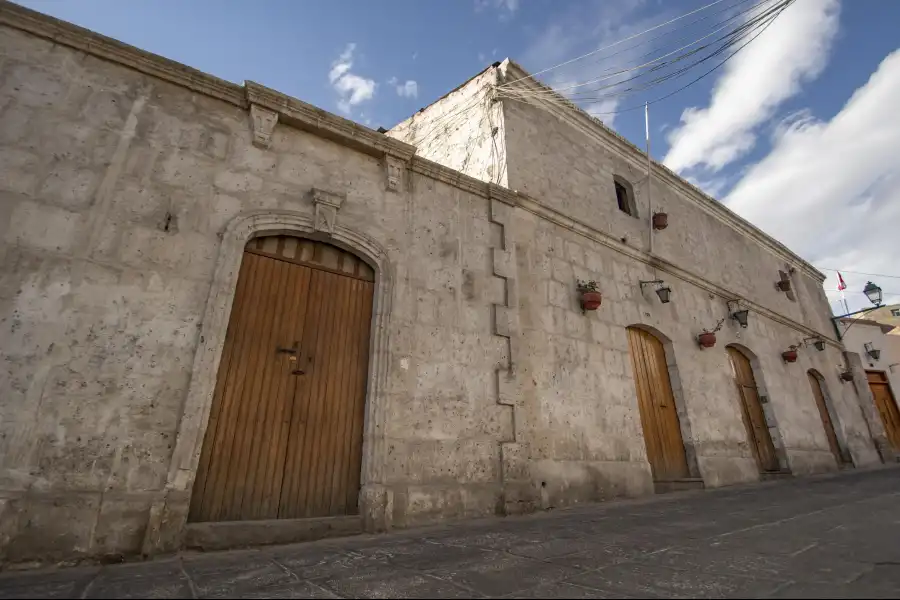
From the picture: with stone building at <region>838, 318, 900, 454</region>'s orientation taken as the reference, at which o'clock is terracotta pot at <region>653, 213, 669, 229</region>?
The terracotta pot is roughly at 2 o'clock from the stone building.

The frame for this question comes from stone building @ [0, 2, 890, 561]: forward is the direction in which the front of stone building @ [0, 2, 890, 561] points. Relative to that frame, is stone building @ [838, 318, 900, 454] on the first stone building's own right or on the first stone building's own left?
on the first stone building's own left

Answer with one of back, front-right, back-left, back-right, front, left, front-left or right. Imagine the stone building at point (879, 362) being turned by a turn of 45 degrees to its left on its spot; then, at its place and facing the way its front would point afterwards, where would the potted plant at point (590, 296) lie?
right

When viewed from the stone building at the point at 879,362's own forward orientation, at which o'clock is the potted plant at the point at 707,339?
The potted plant is roughly at 2 o'clock from the stone building.

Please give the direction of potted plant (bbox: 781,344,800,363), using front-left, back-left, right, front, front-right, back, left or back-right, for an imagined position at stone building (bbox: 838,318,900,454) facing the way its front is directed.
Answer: front-right

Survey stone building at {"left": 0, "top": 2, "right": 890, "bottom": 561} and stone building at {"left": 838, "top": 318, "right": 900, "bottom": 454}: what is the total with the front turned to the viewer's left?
0

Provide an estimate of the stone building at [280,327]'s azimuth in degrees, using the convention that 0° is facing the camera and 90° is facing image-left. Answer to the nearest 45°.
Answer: approximately 315°

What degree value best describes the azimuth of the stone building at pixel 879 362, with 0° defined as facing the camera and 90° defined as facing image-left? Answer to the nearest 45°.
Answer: approximately 315°

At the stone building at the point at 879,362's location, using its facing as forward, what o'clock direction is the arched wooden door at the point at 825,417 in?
The arched wooden door is roughly at 2 o'clock from the stone building.

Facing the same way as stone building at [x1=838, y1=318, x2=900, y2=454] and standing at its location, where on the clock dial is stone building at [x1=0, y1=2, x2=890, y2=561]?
stone building at [x1=0, y1=2, x2=890, y2=561] is roughly at 2 o'clock from stone building at [x1=838, y1=318, x2=900, y2=454].

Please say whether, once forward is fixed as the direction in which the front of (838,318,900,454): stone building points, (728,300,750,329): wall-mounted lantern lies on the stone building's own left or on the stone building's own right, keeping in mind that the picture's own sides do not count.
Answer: on the stone building's own right
